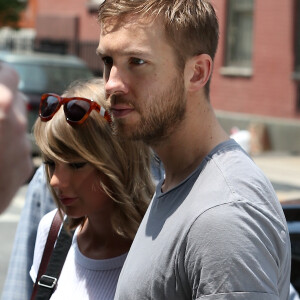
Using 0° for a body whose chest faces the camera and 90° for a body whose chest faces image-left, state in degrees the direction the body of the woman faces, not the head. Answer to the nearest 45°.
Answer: approximately 45°

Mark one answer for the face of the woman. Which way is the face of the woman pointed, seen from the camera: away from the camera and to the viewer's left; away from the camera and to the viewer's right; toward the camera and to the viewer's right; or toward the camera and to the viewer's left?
toward the camera and to the viewer's left

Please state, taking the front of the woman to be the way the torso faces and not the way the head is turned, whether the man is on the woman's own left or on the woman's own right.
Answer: on the woman's own left

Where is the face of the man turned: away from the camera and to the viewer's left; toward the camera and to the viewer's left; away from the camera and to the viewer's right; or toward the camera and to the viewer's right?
toward the camera and to the viewer's left
